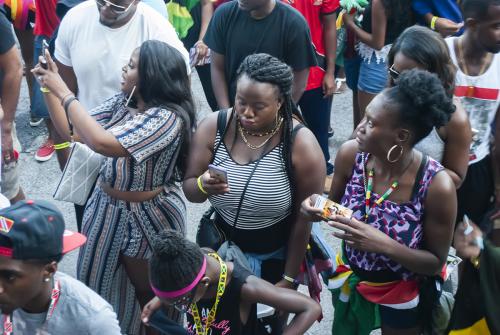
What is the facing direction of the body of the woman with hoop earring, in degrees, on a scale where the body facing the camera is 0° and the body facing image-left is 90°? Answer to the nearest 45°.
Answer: approximately 45°

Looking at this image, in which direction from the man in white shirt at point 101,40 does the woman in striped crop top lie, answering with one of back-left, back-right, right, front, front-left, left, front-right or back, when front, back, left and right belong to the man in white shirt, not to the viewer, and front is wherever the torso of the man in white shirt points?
front-left

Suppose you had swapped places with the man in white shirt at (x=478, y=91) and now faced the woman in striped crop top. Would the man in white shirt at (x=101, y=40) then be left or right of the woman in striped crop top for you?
right

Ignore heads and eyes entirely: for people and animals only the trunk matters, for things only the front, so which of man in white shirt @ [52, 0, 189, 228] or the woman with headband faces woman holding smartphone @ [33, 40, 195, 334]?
the man in white shirt

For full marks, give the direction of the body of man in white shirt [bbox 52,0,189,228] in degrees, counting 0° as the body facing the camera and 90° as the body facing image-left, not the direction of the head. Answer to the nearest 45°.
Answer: approximately 0°

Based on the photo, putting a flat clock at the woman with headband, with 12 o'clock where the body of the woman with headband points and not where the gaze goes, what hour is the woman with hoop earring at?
The woman with hoop earring is roughly at 7 o'clock from the woman with headband.

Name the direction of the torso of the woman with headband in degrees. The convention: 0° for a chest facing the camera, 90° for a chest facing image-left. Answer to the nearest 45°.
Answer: approximately 45°

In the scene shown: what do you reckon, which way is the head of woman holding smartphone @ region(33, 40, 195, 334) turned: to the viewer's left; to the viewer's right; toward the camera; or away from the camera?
to the viewer's left
